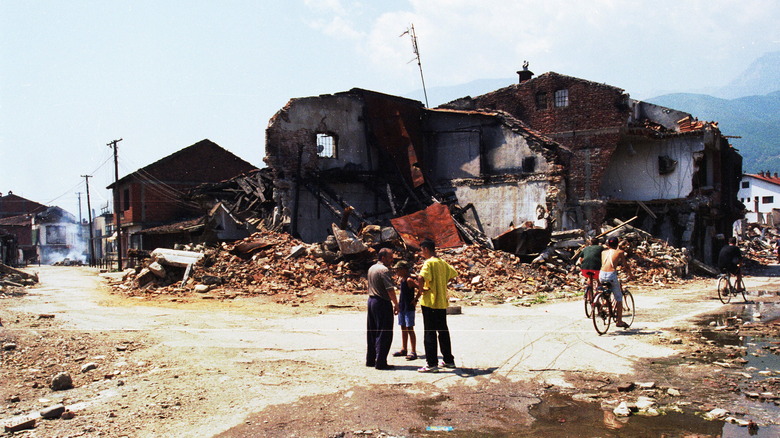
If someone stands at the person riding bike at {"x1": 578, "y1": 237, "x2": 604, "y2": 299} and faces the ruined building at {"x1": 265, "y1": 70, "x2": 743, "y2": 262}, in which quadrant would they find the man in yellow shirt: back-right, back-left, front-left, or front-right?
back-left

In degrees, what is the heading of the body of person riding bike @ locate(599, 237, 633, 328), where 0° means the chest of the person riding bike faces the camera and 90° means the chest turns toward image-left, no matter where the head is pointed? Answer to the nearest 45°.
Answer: approximately 225°

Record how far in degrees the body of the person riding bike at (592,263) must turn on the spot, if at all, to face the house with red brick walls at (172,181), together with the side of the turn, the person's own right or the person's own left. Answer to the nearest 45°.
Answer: approximately 45° to the person's own left

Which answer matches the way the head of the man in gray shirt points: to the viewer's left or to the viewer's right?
to the viewer's right

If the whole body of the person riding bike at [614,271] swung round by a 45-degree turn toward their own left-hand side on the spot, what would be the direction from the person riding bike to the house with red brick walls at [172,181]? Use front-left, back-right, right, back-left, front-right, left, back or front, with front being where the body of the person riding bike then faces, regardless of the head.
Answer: front-left

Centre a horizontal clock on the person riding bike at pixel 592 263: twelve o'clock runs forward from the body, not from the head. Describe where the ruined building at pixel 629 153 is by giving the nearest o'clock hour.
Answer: The ruined building is roughly at 12 o'clock from the person riding bike.

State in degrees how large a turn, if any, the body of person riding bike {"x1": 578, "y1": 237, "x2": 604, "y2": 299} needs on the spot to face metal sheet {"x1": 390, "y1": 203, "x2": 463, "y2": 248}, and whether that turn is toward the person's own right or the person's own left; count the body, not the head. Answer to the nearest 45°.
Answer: approximately 45° to the person's own left

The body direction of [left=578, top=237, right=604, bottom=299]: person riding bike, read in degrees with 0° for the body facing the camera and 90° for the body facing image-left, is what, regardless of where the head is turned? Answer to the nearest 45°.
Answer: approximately 180°

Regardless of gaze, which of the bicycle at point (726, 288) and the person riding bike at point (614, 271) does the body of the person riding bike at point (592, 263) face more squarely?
the bicycle
